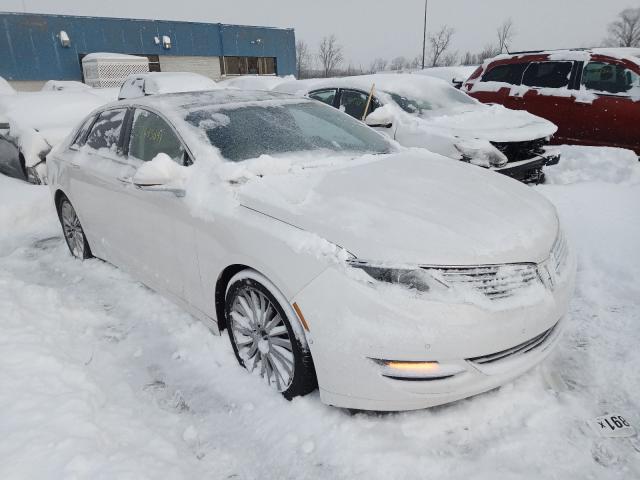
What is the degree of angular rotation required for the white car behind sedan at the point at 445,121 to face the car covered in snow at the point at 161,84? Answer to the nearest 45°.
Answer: approximately 180°

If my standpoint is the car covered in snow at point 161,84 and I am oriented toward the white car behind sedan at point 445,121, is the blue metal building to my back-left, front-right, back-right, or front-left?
back-left

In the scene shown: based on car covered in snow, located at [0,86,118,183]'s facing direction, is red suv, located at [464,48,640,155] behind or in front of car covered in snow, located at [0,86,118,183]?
in front

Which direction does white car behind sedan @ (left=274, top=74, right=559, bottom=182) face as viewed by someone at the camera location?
facing the viewer and to the right of the viewer

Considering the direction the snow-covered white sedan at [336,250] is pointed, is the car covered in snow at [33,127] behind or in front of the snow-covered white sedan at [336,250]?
behind

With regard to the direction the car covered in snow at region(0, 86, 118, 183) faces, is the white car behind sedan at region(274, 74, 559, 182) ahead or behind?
ahead

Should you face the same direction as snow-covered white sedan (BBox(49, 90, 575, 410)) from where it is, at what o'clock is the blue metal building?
The blue metal building is roughly at 7 o'clock from the snow-covered white sedan.

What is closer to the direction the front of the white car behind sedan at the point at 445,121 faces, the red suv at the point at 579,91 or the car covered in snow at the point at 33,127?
the red suv

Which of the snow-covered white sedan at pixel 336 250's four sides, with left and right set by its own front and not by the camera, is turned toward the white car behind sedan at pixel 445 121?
left

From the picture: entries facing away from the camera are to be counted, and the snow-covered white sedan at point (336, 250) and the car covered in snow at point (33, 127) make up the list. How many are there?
0

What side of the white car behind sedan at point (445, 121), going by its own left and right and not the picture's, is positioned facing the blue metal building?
back

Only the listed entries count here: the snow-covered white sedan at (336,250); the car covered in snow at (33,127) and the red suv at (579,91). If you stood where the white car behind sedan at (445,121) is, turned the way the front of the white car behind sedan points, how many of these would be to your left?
1

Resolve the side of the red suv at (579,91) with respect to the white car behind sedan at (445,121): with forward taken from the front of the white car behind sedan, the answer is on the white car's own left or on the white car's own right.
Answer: on the white car's own left

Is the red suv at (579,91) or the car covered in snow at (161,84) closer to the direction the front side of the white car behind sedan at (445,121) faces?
the red suv
